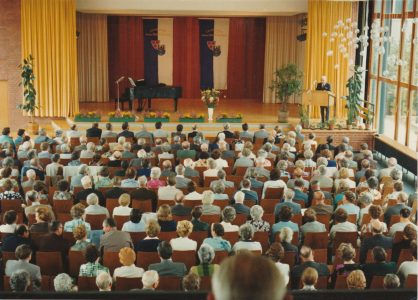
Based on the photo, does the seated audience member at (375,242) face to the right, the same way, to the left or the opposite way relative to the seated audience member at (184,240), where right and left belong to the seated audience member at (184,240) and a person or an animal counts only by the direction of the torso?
the same way

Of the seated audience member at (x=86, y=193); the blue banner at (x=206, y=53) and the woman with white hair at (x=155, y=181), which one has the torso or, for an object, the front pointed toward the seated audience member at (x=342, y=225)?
the blue banner

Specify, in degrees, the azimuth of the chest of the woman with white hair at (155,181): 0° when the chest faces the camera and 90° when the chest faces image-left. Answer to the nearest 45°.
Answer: approximately 180°

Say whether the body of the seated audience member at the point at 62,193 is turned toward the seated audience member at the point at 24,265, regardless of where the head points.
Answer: no

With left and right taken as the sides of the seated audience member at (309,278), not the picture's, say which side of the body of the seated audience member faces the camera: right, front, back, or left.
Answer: back

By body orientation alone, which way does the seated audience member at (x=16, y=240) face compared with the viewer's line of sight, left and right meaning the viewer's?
facing away from the viewer and to the right of the viewer

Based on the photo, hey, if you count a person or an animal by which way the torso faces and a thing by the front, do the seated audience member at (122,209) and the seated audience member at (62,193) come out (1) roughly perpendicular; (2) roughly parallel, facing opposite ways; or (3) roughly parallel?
roughly parallel

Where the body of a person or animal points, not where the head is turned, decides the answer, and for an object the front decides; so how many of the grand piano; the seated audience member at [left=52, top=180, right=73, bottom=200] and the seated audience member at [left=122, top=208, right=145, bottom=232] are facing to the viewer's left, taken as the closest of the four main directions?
1

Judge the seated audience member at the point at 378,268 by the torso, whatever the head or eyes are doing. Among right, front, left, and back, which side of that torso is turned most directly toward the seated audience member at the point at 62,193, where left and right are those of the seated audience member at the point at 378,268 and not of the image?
left

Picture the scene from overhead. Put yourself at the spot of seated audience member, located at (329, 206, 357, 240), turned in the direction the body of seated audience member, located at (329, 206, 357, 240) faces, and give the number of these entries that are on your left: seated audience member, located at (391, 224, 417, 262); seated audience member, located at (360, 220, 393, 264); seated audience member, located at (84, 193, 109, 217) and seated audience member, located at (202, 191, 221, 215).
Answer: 2

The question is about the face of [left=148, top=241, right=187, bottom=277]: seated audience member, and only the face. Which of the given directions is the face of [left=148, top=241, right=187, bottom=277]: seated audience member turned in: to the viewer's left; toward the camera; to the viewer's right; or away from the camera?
away from the camera

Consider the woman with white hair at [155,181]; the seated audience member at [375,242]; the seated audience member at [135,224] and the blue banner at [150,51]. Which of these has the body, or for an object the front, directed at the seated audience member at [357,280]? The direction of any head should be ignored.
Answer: the blue banner

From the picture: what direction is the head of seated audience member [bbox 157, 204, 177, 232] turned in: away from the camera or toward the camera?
away from the camera

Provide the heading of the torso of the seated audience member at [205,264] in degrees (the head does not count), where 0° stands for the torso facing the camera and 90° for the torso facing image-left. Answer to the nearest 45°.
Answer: approximately 180°

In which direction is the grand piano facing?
to the viewer's left

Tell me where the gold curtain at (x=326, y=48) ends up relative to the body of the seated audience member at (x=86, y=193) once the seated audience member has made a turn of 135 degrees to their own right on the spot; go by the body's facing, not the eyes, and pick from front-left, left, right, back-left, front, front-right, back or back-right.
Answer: left

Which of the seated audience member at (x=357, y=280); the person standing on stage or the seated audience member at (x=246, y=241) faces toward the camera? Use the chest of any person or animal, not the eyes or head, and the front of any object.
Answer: the person standing on stage

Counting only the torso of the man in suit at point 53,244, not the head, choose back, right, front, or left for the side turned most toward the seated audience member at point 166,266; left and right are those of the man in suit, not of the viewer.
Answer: right

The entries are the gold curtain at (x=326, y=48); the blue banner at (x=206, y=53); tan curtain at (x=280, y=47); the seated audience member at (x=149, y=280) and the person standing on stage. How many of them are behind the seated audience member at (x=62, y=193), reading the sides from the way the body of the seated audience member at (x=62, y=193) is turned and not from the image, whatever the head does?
1

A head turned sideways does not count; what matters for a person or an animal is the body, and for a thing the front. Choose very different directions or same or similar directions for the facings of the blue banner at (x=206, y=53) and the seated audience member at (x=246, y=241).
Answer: very different directions

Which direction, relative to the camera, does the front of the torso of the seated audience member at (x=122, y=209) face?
away from the camera

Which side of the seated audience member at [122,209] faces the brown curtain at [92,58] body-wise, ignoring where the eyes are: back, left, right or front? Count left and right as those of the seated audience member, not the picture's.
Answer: front

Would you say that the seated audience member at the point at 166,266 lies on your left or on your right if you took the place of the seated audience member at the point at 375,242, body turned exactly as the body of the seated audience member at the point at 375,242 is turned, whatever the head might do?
on your left

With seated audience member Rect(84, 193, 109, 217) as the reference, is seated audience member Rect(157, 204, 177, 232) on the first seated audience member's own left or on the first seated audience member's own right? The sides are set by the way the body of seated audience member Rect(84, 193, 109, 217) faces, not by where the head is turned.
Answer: on the first seated audience member's own right
